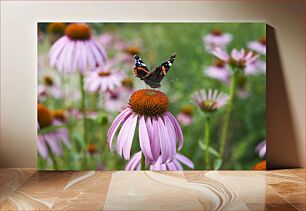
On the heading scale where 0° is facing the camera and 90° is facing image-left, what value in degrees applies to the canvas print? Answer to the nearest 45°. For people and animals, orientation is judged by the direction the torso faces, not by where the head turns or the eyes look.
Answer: approximately 0°
